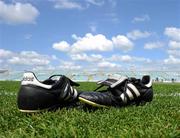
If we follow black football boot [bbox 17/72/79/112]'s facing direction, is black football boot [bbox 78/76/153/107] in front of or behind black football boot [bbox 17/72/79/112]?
in front

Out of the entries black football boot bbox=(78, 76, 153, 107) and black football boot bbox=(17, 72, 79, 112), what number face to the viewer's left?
1

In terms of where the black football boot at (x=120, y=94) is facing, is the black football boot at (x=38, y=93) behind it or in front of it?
in front

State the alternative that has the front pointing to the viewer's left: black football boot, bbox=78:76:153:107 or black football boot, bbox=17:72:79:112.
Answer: black football boot, bbox=78:76:153:107

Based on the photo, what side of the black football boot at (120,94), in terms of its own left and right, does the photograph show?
left

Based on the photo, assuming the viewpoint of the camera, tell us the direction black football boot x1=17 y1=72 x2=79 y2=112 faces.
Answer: facing away from the viewer and to the right of the viewer
